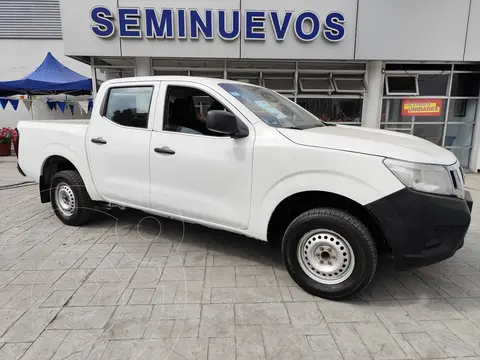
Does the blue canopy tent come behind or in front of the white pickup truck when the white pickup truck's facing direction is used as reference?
behind

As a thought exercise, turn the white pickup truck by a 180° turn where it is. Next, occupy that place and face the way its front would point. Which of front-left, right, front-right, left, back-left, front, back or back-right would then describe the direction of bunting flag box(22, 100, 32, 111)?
front

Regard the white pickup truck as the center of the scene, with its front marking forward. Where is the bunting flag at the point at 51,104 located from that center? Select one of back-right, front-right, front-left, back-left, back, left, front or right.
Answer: back

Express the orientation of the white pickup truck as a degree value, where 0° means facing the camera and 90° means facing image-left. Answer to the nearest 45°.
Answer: approximately 315°

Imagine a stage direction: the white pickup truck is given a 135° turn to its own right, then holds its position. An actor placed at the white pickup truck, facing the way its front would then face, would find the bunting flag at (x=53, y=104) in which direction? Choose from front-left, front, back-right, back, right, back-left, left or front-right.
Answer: front-right

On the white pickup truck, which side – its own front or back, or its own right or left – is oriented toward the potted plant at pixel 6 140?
back
